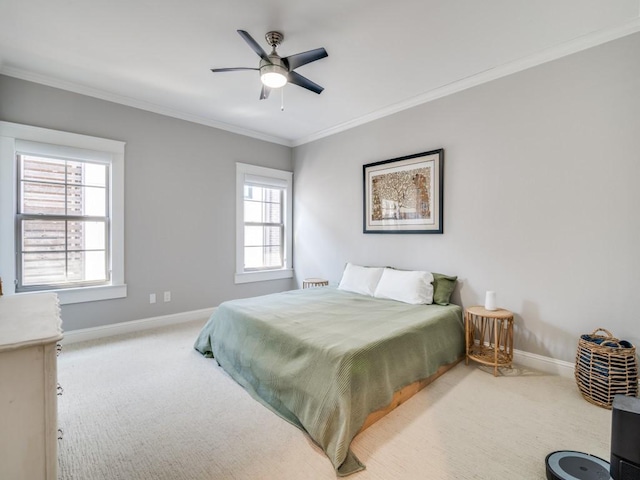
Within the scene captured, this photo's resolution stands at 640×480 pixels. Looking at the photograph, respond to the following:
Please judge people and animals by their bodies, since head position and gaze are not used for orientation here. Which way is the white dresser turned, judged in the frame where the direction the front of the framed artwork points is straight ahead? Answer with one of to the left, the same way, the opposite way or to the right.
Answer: the opposite way

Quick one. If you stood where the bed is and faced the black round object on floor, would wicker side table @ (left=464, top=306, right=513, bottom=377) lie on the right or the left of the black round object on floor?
left

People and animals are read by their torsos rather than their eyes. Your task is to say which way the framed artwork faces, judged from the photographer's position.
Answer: facing the viewer and to the left of the viewer

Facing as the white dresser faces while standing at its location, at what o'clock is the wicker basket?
The wicker basket is roughly at 1 o'clock from the white dresser.

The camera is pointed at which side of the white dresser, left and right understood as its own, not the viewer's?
right

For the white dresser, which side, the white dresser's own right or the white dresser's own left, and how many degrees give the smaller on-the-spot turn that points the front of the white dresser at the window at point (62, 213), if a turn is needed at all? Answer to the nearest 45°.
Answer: approximately 90° to the white dresser's own left

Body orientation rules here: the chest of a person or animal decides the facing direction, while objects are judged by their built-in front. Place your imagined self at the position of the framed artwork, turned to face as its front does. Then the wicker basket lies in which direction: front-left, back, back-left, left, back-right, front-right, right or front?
left

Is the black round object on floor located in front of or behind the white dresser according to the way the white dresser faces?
in front

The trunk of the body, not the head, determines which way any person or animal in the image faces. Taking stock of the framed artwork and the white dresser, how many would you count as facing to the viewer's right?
1

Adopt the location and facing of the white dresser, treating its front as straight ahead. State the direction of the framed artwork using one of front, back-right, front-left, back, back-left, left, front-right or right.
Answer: front

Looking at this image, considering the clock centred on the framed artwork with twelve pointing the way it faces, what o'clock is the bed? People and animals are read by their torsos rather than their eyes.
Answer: The bed is roughly at 11 o'clock from the framed artwork.

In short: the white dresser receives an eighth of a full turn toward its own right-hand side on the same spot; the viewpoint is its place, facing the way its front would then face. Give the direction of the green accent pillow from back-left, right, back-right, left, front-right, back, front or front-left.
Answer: front-left

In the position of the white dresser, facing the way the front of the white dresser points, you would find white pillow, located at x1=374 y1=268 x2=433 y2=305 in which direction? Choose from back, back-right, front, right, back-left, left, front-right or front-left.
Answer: front

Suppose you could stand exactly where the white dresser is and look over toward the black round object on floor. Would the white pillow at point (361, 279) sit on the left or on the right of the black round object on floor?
left

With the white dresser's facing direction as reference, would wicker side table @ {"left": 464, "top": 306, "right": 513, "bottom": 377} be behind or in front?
in front
